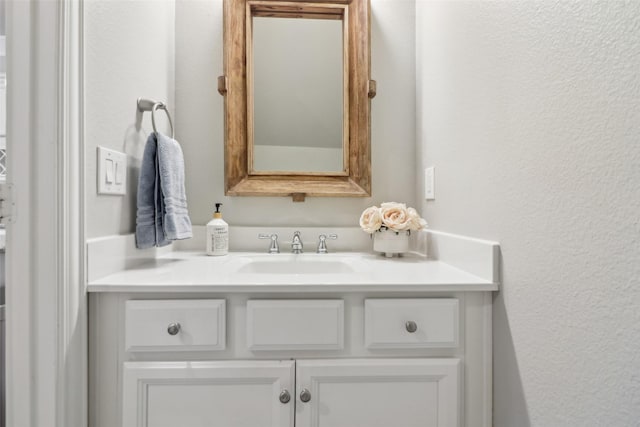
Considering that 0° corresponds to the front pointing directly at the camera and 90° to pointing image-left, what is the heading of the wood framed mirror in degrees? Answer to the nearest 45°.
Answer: approximately 0°

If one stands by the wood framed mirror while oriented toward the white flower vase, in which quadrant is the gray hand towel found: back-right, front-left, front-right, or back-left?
back-right

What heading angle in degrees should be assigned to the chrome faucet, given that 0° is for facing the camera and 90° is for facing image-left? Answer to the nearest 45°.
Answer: approximately 0°
